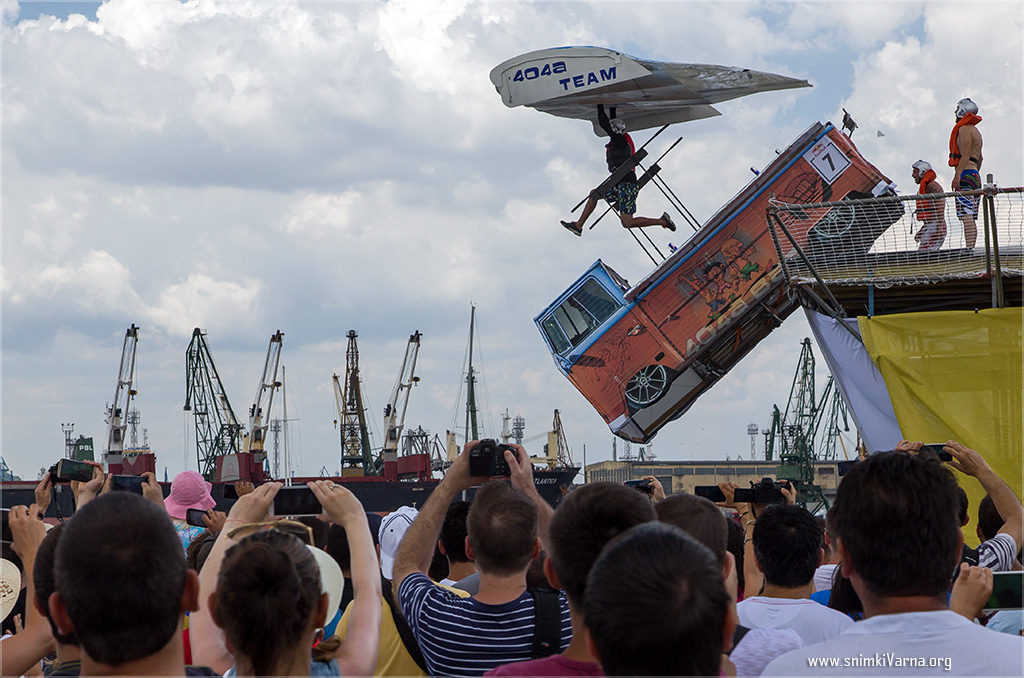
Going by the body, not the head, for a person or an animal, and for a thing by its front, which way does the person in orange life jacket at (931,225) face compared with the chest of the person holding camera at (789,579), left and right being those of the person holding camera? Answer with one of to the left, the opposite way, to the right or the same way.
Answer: to the left

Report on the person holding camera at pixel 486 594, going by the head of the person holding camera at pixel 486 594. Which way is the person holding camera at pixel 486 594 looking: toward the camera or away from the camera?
away from the camera

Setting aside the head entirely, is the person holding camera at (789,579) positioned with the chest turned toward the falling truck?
yes

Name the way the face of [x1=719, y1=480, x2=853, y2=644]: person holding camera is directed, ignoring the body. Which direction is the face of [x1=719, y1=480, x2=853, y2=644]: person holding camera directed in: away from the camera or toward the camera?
away from the camera

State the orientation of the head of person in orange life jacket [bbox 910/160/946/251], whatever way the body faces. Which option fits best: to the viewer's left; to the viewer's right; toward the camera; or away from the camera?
to the viewer's left

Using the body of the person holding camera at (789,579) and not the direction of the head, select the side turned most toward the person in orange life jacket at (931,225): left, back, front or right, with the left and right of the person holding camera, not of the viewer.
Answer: front

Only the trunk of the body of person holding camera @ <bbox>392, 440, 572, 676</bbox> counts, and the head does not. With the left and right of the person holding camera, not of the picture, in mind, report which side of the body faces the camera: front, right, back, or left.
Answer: back

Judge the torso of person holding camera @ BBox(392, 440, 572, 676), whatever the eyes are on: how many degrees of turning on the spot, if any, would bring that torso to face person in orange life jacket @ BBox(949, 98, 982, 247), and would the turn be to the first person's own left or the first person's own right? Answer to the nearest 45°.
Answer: approximately 45° to the first person's own right

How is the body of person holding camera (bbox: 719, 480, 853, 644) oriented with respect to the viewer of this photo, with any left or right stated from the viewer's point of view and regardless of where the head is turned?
facing away from the viewer

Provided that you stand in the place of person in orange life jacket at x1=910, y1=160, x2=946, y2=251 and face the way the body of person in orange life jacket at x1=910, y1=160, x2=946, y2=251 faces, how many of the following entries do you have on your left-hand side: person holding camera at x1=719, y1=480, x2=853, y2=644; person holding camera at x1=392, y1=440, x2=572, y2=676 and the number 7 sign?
2

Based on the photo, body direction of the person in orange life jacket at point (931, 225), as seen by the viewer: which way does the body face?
to the viewer's left

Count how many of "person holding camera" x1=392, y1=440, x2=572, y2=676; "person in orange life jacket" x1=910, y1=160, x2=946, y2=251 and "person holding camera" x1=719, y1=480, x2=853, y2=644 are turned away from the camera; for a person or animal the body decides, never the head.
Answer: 2
